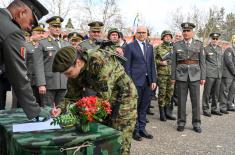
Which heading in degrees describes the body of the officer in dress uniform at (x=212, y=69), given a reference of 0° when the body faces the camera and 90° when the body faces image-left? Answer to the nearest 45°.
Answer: approximately 0°

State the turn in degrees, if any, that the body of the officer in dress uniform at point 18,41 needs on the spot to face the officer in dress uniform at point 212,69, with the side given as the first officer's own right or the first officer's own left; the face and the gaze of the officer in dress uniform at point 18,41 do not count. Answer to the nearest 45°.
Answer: approximately 45° to the first officer's own left

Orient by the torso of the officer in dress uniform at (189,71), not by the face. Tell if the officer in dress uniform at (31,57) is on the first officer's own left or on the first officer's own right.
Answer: on the first officer's own right

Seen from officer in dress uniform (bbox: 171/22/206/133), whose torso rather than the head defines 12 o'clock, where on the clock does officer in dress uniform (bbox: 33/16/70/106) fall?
officer in dress uniform (bbox: 33/16/70/106) is roughly at 2 o'clock from officer in dress uniform (bbox: 171/22/206/133).

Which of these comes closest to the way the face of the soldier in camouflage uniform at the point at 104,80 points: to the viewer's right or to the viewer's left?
to the viewer's left

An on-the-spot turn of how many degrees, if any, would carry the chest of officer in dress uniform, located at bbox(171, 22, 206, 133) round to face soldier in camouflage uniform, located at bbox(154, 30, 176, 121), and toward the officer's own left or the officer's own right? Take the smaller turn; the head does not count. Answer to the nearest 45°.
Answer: approximately 135° to the officer's own right

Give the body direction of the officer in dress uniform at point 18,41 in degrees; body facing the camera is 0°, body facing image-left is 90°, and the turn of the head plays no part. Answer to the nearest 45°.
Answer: approximately 270°

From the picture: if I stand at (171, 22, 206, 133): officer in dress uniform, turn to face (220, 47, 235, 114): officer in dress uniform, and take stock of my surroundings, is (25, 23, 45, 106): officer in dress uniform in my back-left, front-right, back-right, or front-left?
back-left

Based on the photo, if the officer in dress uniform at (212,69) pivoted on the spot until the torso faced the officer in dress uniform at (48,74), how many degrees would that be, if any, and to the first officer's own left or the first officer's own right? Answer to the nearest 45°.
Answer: approximately 45° to the first officer's own right
